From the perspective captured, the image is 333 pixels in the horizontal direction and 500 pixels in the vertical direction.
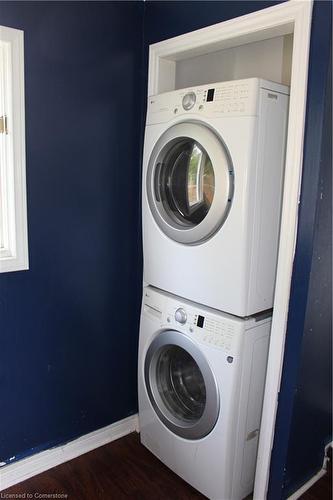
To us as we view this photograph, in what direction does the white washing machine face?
facing the viewer and to the left of the viewer
